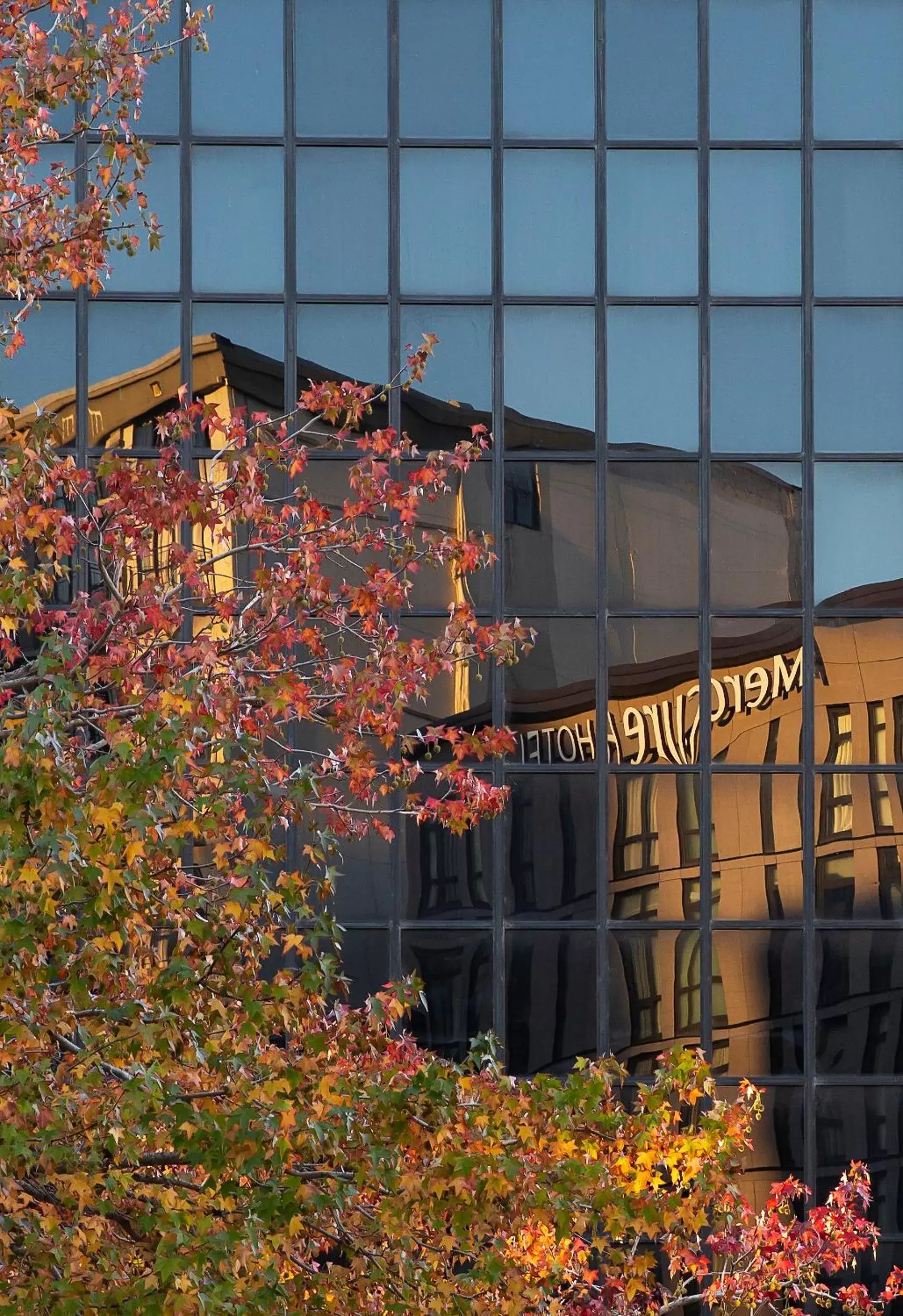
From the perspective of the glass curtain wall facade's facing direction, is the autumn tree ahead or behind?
ahead

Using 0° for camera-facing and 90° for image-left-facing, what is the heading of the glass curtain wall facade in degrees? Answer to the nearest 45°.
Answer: approximately 0°
